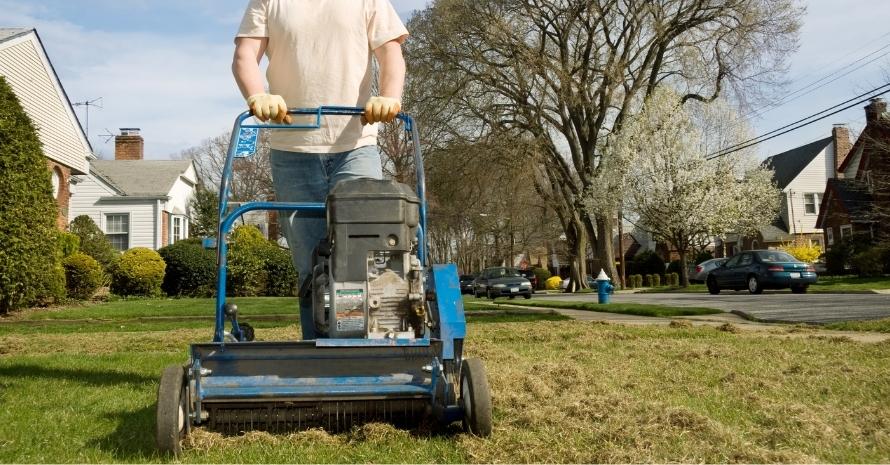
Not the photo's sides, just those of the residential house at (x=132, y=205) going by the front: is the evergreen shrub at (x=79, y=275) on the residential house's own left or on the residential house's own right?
on the residential house's own right

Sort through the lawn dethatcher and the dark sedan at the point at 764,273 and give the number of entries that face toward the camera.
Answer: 1

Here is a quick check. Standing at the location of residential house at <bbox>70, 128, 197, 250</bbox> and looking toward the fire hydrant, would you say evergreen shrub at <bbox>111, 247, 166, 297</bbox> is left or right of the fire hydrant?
right

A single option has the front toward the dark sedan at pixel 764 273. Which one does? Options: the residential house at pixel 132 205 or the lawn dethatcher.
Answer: the residential house

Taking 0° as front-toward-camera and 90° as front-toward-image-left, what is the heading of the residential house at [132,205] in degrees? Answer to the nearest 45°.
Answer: approximately 315°

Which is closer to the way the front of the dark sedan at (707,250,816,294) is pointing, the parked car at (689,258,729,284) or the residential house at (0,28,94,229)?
the parked car

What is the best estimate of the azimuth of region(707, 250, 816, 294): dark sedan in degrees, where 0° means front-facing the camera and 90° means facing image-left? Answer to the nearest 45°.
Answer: approximately 135°

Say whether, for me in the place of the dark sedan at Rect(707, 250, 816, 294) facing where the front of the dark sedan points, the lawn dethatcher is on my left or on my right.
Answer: on my left
